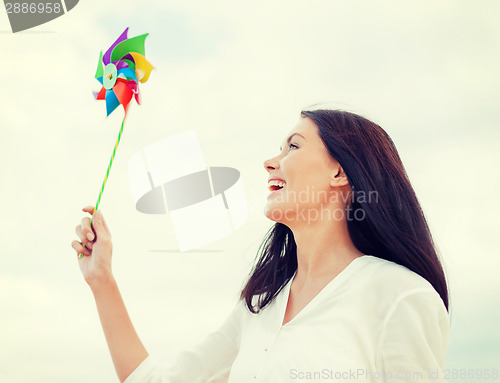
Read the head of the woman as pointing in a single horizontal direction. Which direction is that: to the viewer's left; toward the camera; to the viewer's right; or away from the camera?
to the viewer's left

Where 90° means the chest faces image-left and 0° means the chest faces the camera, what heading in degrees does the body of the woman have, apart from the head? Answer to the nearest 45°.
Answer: approximately 45°
